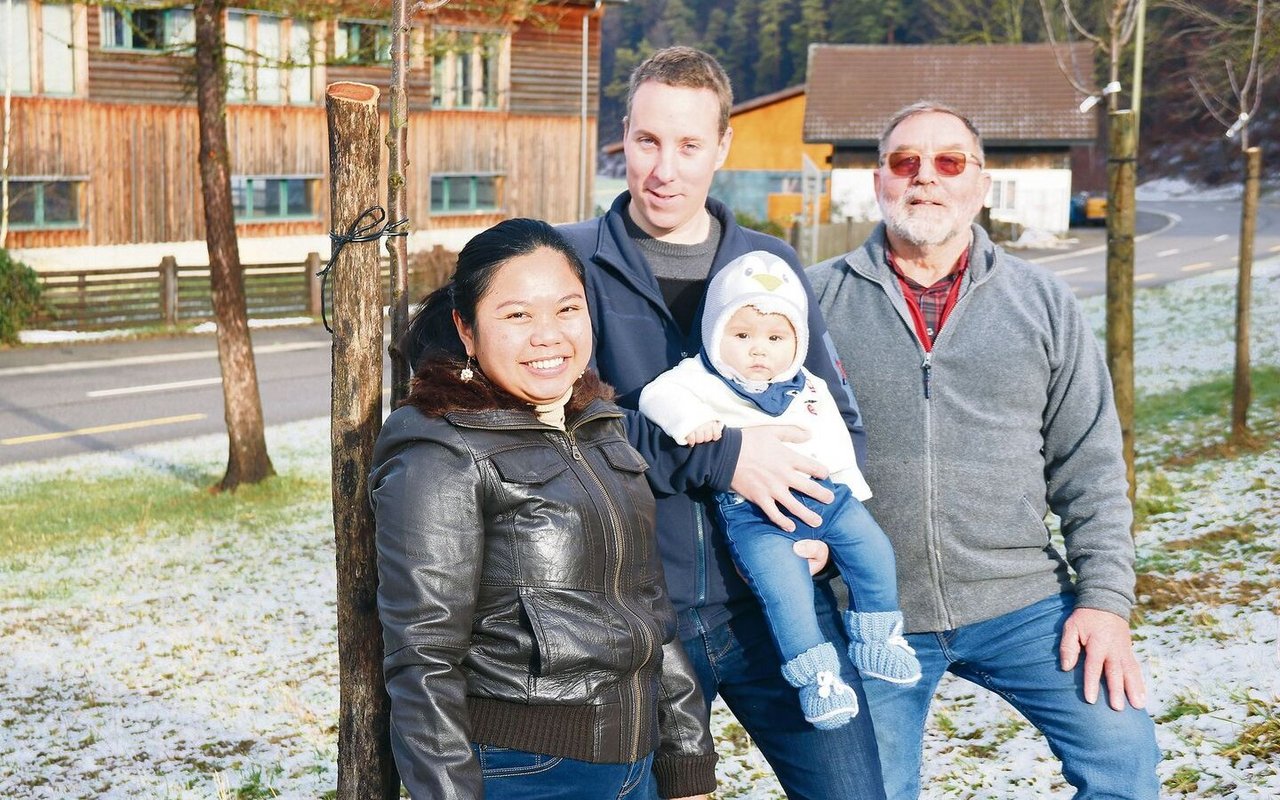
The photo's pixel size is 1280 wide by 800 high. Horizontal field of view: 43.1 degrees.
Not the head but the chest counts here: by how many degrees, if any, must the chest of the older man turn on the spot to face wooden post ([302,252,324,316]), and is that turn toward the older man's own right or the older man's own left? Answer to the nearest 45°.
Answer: approximately 135° to the older man's own right

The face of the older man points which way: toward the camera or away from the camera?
toward the camera

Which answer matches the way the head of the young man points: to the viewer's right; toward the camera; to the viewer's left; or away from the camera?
toward the camera

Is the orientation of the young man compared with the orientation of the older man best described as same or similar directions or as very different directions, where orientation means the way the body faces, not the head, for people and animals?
same or similar directions

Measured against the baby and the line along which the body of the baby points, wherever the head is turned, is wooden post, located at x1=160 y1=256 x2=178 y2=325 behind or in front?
behind

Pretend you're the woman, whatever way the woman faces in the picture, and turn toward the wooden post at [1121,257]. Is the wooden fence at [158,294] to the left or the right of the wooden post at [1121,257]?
left

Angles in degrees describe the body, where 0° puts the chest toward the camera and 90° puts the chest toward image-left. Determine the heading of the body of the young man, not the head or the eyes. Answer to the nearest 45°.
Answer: approximately 0°

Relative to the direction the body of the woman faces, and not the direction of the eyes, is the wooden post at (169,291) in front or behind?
behind

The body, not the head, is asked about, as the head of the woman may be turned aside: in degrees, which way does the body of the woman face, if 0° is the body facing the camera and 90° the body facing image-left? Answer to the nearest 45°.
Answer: approximately 315°

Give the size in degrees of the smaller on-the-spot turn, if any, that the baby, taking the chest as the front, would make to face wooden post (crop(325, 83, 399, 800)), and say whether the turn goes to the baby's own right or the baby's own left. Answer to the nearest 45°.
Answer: approximately 90° to the baby's own right

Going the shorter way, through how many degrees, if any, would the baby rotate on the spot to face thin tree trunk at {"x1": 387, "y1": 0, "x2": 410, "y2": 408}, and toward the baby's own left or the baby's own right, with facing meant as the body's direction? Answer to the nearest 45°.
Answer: approximately 90° to the baby's own right

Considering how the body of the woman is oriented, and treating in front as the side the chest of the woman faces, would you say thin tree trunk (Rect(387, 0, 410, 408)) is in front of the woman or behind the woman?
behind

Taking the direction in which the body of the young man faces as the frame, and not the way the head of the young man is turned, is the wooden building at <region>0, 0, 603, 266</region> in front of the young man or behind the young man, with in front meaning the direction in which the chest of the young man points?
behind

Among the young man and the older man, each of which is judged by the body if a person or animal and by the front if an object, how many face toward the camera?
2

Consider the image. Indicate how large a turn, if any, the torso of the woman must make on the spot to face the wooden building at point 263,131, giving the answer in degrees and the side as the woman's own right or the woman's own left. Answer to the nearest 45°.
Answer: approximately 135° to the woman's own left

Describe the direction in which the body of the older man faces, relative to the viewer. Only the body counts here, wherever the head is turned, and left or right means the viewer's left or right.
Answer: facing the viewer

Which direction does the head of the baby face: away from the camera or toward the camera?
toward the camera

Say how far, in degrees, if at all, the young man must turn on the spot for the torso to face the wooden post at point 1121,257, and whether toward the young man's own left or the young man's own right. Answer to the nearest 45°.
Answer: approximately 135° to the young man's own left

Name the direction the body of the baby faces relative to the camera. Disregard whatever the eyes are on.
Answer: toward the camera

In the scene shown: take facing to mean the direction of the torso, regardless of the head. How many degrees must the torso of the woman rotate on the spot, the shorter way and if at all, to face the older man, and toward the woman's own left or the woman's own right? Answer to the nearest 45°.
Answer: approximately 90° to the woman's own left

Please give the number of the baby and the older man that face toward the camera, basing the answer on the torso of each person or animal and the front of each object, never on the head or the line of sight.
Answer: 2

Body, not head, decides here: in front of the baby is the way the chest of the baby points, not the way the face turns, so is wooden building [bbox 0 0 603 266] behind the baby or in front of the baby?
behind
